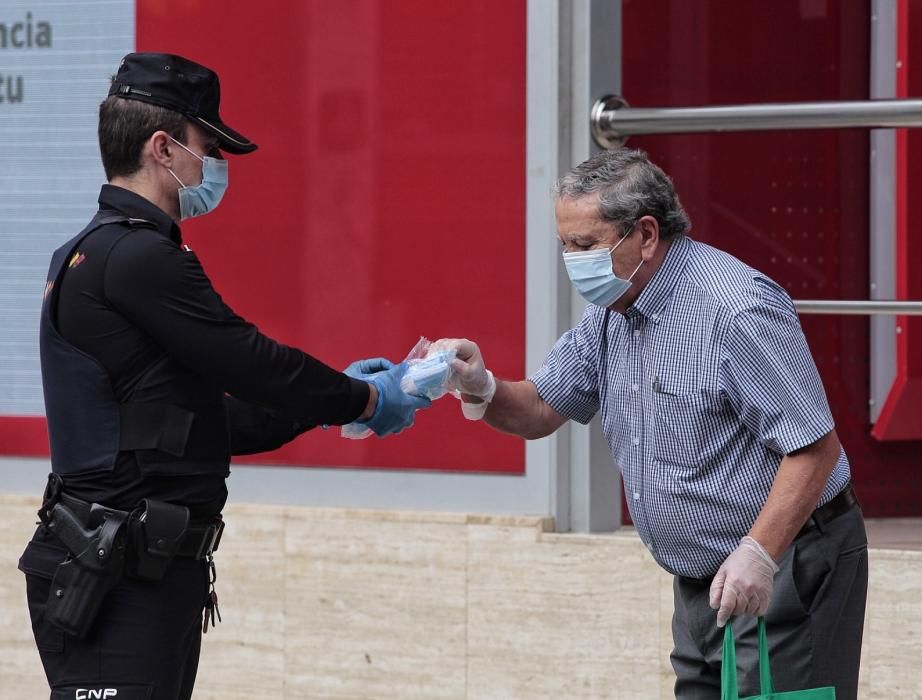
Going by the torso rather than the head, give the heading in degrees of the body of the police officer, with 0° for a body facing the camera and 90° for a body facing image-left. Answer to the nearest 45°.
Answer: approximately 270°

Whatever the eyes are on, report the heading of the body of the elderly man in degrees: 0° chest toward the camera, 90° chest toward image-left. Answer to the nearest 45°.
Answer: approximately 45°

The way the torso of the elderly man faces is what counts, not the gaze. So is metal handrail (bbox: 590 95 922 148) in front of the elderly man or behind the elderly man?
behind

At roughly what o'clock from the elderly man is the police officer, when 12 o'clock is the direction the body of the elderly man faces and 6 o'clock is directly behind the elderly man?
The police officer is roughly at 1 o'clock from the elderly man.

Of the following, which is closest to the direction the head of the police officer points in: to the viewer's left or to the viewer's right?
to the viewer's right

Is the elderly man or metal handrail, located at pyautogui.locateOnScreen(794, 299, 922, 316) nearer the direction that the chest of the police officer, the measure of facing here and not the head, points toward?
the elderly man

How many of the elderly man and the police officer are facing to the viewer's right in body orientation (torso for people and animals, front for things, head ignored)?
1

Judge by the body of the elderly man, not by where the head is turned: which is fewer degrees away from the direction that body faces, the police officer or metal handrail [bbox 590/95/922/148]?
the police officer

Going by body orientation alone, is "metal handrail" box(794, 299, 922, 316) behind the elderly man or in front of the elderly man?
behind
